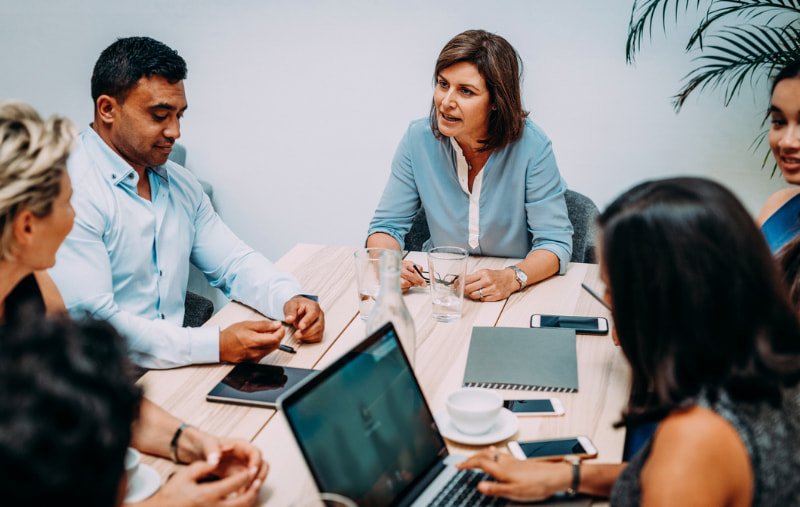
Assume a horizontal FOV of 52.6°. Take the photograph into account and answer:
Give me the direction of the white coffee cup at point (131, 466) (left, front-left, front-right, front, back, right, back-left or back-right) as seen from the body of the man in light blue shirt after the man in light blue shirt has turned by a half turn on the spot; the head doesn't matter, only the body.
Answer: back-left

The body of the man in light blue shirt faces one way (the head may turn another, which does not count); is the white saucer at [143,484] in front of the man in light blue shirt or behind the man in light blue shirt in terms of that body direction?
in front

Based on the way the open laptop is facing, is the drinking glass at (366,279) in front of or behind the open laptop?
behind

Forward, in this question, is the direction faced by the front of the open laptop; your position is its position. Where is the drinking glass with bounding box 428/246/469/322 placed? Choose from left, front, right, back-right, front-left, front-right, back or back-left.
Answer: back-left

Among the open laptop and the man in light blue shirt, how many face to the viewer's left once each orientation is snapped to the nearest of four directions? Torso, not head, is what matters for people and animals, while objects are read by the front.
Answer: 0

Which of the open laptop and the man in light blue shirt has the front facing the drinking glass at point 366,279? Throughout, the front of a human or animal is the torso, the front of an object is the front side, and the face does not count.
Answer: the man in light blue shirt

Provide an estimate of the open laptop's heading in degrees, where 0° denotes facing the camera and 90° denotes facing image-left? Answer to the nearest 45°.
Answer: approximately 315°

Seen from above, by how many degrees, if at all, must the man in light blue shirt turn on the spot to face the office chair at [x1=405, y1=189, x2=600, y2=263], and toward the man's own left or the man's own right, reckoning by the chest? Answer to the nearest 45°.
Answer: approximately 45° to the man's own left

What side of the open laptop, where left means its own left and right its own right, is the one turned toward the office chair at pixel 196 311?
back

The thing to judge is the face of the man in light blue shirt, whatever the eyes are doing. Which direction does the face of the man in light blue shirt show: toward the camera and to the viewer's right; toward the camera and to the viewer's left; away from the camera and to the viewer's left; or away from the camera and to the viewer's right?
toward the camera and to the viewer's right

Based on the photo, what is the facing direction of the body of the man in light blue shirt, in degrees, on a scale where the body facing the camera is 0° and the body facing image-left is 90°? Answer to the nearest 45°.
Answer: approximately 315°
